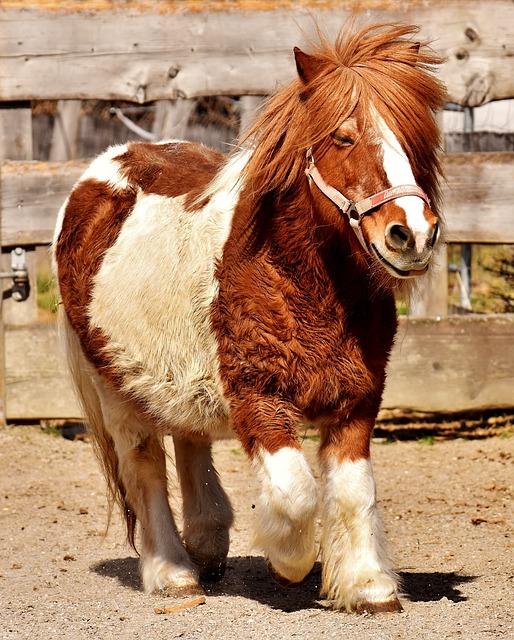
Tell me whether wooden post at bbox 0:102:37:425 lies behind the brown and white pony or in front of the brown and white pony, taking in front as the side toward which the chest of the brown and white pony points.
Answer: behind

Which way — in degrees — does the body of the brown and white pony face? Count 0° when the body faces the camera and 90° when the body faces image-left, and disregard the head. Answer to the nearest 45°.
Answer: approximately 315°

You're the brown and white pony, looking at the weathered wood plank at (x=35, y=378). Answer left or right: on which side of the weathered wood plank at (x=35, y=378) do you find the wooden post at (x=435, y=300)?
right

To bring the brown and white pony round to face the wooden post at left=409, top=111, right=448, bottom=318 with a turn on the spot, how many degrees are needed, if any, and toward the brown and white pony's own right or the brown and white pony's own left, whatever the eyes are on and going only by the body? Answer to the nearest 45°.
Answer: approximately 135° to the brown and white pony's own left

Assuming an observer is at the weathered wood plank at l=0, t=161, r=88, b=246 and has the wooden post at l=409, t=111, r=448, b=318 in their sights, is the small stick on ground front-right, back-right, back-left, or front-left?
front-right

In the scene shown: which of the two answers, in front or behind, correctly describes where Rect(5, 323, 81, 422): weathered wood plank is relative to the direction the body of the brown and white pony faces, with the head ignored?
behind

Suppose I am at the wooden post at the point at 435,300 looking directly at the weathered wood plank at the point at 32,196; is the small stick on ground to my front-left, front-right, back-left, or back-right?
front-left

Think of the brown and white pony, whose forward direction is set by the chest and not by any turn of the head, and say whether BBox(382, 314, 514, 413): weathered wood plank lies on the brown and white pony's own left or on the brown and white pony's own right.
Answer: on the brown and white pony's own left
